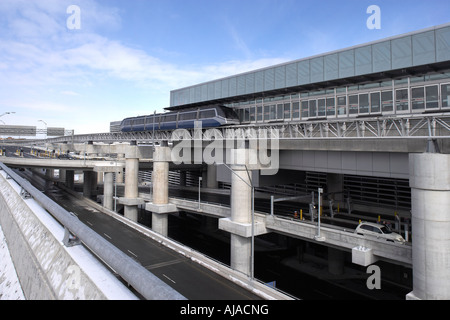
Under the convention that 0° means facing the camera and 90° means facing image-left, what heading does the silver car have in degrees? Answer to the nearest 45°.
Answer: approximately 315°

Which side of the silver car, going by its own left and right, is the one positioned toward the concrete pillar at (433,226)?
front

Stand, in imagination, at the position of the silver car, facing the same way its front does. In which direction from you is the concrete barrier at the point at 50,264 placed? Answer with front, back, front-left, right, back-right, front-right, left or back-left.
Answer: right

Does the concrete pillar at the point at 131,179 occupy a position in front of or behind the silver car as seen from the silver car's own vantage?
behind
